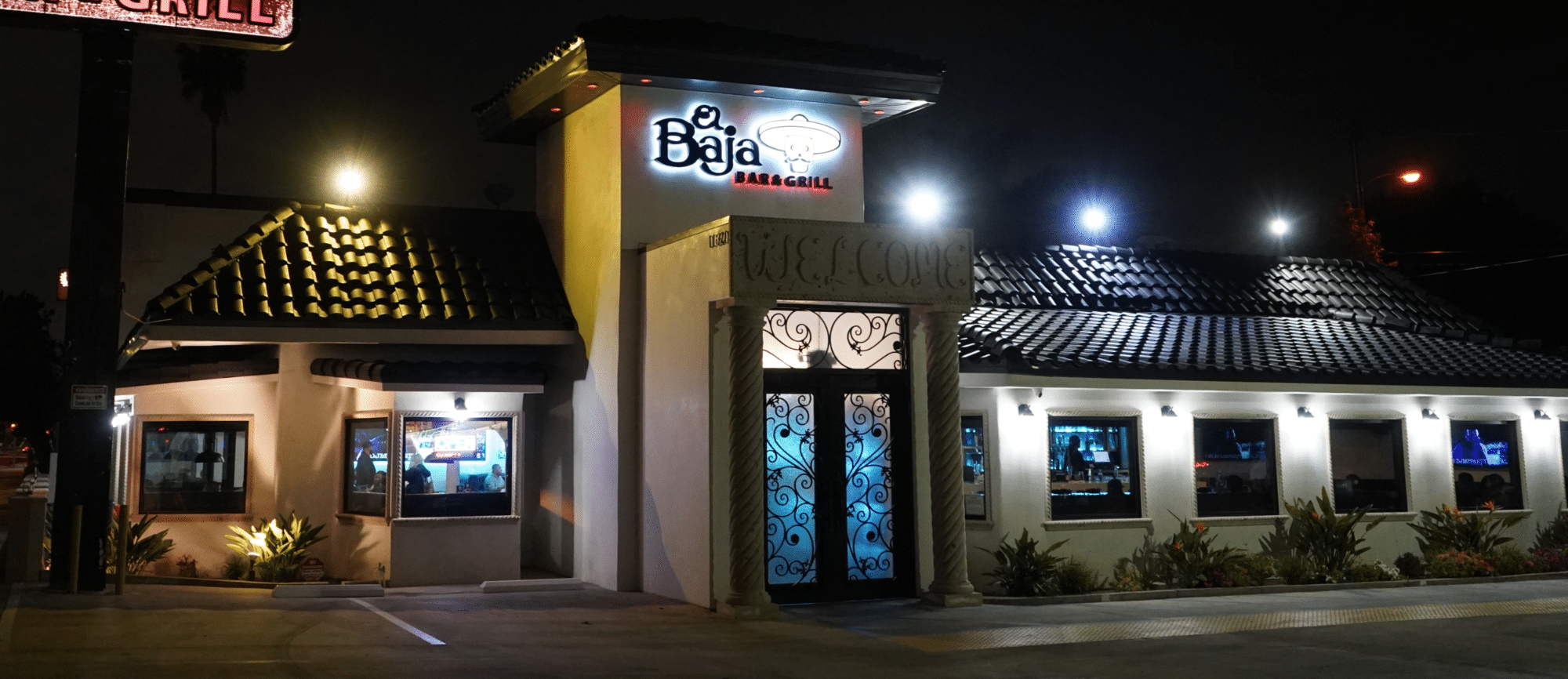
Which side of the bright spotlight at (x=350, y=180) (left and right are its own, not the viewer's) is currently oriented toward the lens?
front

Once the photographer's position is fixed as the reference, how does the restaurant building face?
facing the viewer and to the right of the viewer

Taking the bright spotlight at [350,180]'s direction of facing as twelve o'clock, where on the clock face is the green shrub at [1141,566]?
The green shrub is roughly at 10 o'clock from the bright spotlight.

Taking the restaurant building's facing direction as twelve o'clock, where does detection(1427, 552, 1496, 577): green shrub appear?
The green shrub is roughly at 10 o'clock from the restaurant building.

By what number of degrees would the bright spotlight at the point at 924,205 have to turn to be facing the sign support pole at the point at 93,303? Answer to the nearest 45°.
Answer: approximately 45° to its right

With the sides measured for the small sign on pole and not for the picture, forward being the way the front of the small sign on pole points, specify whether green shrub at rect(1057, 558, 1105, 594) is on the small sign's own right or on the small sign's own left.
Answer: on the small sign's own left

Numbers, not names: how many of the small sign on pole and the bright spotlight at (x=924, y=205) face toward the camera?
2

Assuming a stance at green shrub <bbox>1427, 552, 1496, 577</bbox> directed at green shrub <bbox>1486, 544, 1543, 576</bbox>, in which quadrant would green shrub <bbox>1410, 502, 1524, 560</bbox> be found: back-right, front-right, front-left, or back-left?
front-left

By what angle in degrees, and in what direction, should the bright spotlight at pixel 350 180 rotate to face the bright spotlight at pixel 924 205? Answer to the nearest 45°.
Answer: approximately 90° to its left

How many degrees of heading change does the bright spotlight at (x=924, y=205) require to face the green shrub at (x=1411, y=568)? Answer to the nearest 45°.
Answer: approximately 90° to its left

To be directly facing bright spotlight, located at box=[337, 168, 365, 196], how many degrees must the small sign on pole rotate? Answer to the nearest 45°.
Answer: approximately 135° to its left

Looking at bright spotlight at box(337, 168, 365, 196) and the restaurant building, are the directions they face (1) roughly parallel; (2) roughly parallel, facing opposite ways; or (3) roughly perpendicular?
roughly parallel

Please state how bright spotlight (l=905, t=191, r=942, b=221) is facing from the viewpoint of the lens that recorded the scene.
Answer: facing the viewer
